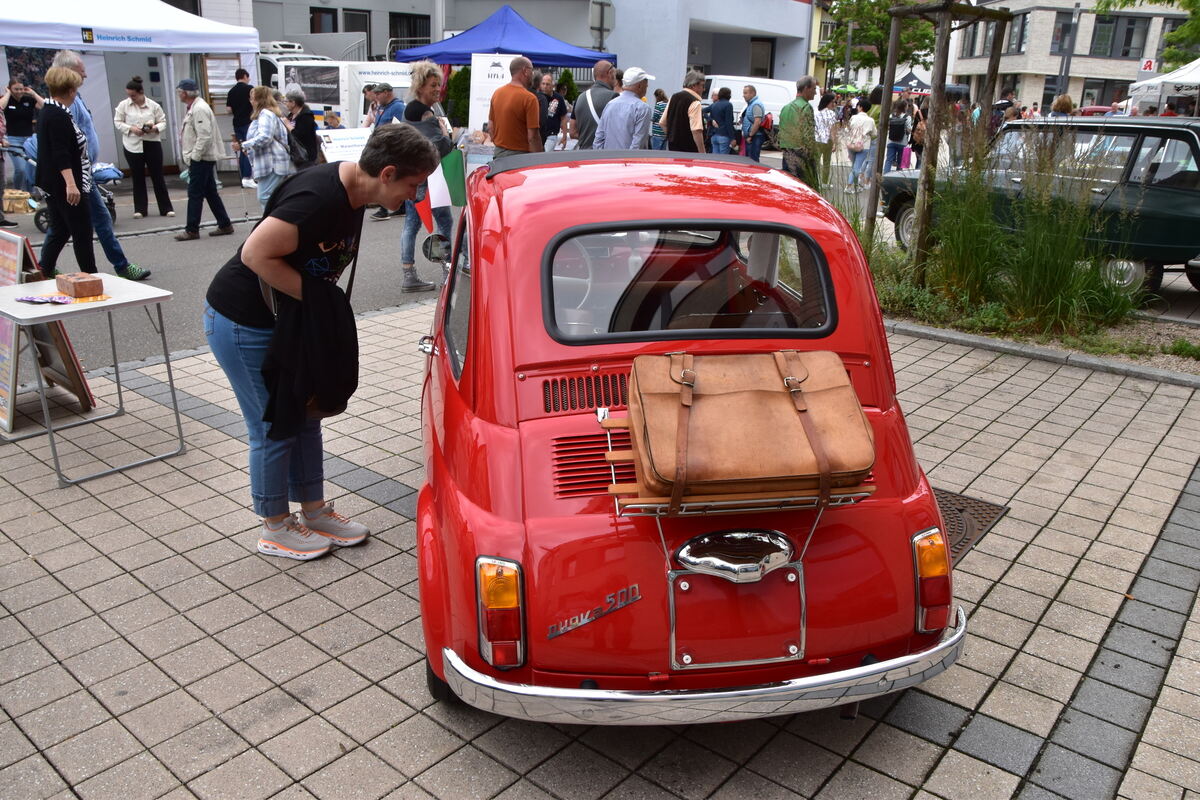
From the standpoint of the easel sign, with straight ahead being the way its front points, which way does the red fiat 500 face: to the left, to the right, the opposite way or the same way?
the opposite way

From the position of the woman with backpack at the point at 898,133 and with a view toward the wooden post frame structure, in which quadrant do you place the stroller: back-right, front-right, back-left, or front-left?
front-right

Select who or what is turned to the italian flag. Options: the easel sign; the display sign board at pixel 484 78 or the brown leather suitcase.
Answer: the display sign board

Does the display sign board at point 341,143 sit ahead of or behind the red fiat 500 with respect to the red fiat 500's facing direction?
ahead

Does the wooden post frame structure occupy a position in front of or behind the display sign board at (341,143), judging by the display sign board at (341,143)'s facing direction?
in front

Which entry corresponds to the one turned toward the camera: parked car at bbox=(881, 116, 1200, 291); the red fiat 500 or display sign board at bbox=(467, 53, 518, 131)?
the display sign board

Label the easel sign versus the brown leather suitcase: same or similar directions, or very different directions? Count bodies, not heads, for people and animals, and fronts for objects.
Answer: same or similar directions

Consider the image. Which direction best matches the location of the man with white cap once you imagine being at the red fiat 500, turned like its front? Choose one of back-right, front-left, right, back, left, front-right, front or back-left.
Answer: front

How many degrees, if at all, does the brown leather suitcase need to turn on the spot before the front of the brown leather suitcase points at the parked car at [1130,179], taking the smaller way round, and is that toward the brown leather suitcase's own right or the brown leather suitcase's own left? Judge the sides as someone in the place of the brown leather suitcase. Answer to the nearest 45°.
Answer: approximately 135° to the brown leather suitcase's own left

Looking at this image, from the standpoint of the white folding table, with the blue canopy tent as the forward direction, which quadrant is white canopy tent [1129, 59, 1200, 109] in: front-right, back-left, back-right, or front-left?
front-right

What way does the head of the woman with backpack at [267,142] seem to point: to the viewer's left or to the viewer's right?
to the viewer's left

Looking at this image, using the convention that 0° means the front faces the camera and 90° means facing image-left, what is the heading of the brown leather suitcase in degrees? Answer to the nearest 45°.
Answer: approximately 0°

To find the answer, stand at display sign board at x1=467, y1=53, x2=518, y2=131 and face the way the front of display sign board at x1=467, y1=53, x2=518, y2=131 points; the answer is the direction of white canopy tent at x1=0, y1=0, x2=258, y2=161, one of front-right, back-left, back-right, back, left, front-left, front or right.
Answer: right

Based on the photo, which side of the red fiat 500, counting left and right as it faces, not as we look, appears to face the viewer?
back

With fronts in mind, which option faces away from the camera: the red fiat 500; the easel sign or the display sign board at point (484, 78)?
the red fiat 500

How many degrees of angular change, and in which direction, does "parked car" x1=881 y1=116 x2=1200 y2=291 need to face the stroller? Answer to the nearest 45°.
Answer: approximately 45° to its left

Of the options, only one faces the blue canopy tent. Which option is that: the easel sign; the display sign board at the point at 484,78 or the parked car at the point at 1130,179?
the parked car

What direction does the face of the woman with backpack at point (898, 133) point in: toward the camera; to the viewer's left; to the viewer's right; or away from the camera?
away from the camera

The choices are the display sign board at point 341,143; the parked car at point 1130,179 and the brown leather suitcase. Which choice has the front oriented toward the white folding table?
the display sign board
